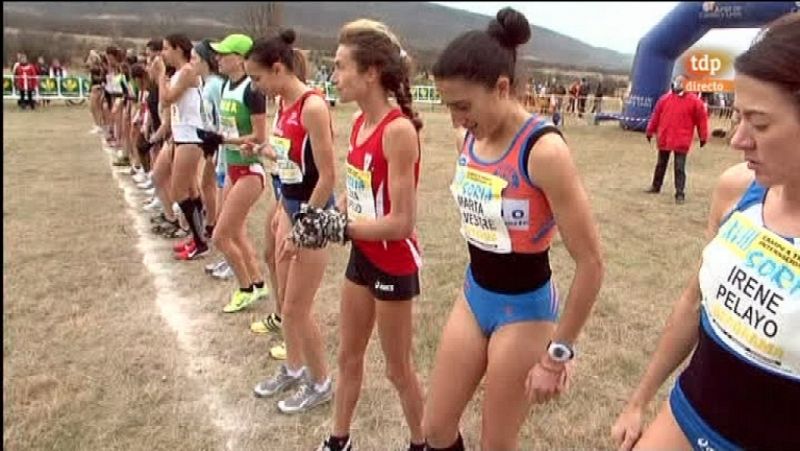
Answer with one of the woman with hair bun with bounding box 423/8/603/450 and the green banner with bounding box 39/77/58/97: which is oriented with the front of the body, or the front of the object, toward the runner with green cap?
the green banner

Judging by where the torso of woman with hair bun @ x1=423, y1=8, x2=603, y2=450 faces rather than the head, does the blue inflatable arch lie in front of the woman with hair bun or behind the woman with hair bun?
behind

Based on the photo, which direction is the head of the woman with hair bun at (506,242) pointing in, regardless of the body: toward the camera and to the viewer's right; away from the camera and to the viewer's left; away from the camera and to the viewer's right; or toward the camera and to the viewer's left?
toward the camera and to the viewer's left

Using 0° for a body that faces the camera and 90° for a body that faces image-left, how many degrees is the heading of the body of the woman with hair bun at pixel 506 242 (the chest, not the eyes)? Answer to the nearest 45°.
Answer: approximately 45°

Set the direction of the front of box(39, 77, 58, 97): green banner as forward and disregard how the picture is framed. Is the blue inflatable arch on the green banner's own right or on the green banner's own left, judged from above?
on the green banner's own left

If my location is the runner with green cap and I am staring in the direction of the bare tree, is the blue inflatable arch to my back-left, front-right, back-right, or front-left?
front-right

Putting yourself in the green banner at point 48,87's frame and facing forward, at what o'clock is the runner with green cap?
The runner with green cap is roughly at 12 o'clock from the green banner.

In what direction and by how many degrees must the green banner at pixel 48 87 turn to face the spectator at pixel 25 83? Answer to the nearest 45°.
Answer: approximately 45° to its right

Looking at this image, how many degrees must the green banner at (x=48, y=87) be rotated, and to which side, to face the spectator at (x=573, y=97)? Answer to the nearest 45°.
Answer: approximately 90° to its left

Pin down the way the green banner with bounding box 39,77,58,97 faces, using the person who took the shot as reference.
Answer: facing the viewer

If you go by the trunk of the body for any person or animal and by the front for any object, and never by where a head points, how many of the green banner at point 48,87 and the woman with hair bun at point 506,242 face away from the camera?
0
